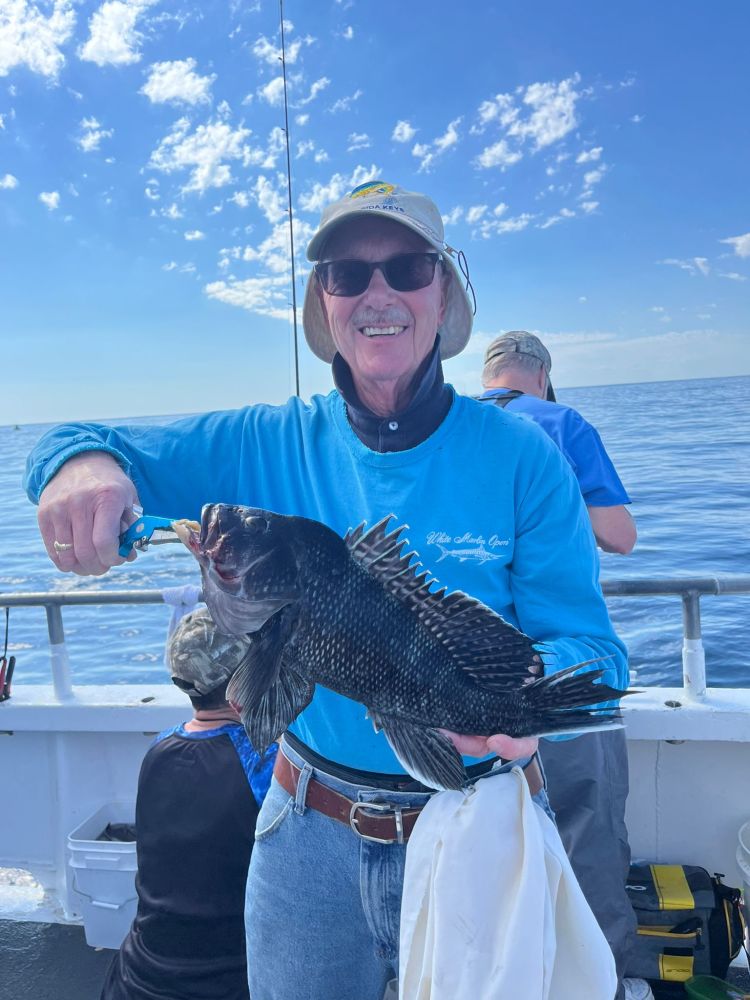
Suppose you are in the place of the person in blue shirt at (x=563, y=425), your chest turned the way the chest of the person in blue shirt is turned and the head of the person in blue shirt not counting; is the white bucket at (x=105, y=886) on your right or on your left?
on your left

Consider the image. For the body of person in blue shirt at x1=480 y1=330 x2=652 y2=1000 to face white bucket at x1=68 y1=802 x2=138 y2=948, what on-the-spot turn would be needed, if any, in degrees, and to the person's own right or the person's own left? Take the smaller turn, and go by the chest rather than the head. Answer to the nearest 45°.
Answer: approximately 90° to the person's own left

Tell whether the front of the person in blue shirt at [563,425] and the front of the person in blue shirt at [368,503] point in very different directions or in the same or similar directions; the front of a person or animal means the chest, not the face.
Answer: very different directions

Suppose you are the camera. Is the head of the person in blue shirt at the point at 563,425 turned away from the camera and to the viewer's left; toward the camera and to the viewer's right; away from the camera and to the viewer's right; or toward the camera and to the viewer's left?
away from the camera and to the viewer's right

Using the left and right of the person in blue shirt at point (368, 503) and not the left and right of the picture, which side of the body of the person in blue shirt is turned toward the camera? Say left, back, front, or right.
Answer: front

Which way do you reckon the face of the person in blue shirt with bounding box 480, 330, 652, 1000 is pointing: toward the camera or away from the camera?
away from the camera

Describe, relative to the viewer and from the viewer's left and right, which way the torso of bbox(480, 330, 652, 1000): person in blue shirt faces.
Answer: facing away from the viewer

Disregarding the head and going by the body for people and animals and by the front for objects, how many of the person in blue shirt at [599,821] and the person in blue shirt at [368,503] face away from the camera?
1
